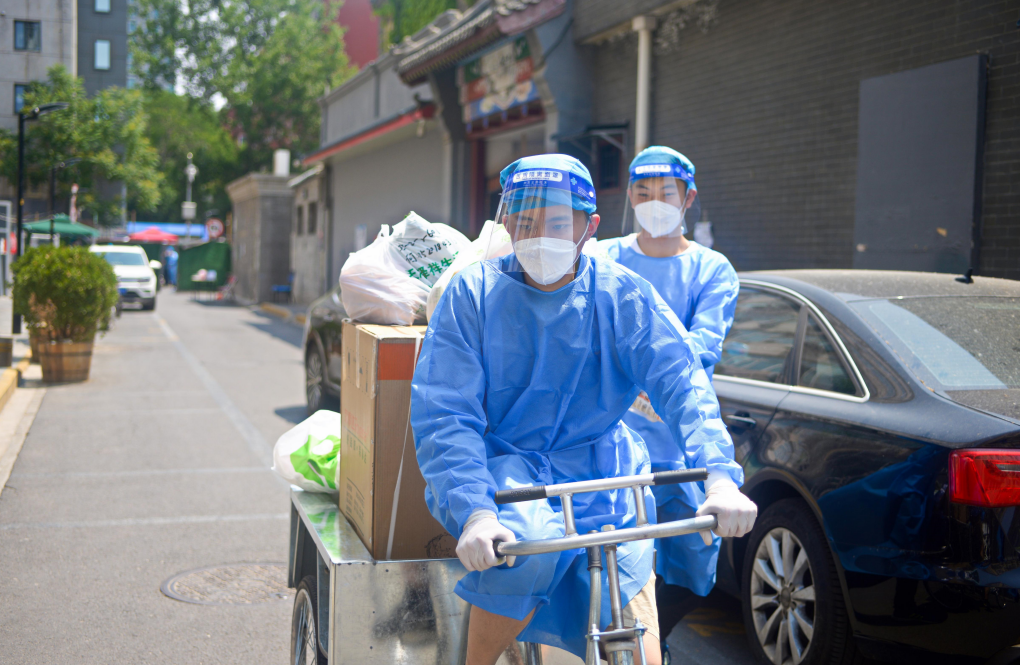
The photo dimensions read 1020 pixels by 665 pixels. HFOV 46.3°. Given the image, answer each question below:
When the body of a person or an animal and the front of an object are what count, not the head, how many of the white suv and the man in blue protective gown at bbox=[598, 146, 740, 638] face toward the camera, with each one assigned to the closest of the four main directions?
2

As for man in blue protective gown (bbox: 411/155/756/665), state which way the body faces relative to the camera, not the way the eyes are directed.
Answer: toward the camera

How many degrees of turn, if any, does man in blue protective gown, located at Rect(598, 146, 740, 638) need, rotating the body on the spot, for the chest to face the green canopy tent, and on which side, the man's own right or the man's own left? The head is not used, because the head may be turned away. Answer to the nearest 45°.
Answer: approximately 135° to the man's own right

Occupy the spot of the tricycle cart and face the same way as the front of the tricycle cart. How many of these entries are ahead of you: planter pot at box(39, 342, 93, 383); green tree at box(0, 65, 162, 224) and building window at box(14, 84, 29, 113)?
0

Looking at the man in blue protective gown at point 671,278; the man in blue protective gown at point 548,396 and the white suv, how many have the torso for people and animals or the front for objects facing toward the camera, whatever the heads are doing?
3

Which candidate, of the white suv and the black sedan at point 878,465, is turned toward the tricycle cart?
the white suv

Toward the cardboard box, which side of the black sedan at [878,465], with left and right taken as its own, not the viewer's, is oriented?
left

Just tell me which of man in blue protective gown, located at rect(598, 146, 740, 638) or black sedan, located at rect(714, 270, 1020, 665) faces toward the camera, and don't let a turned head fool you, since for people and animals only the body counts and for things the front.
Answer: the man in blue protective gown

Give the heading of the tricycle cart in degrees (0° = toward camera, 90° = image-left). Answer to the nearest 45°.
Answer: approximately 315°

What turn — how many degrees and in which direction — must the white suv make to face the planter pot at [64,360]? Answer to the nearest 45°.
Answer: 0° — it already faces it

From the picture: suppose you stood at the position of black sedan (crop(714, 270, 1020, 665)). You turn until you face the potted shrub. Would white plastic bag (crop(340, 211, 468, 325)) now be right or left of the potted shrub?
left

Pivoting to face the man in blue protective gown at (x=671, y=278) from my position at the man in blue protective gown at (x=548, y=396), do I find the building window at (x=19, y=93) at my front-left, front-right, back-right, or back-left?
front-left

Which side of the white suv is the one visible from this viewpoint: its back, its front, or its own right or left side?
front

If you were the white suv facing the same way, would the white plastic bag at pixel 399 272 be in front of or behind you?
in front

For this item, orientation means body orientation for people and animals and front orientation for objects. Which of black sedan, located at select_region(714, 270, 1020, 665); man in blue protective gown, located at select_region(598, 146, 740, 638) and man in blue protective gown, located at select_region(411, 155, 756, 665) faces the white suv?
the black sedan

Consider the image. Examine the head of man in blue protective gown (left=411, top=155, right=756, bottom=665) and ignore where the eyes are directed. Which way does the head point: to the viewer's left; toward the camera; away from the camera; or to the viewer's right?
toward the camera
